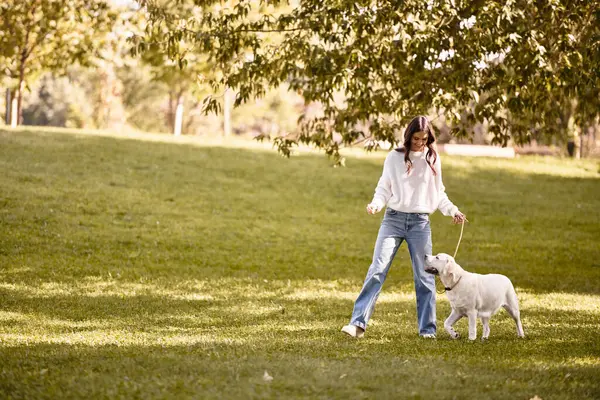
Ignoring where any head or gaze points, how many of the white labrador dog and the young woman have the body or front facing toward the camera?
1

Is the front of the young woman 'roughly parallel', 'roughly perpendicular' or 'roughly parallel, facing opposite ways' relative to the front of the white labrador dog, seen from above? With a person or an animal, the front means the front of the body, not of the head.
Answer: roughly perpendicular

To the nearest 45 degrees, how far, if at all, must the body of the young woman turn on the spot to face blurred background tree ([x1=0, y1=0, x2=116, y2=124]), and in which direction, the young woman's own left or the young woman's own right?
approximately 135° to the young woman's own right

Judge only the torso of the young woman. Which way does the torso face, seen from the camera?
toward the camera

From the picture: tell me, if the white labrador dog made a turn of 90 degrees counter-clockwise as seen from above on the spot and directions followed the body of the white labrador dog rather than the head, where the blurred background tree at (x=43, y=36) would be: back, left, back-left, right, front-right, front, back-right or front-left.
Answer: back-right

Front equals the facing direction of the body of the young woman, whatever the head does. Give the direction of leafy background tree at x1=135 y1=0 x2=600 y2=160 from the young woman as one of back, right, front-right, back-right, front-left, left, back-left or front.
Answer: back

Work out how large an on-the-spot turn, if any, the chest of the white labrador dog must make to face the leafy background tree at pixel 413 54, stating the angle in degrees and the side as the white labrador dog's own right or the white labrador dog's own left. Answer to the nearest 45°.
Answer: approximately 90° to the white labrador dog's own right

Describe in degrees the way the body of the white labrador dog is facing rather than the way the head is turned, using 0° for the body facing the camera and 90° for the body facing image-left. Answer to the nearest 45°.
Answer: approximately 90°
